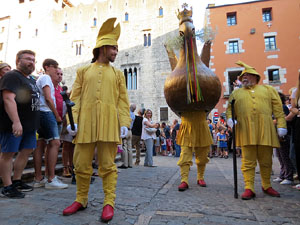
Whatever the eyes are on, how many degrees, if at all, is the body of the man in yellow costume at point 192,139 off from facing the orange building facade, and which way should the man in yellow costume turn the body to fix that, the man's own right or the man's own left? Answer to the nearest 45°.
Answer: approximately 180°

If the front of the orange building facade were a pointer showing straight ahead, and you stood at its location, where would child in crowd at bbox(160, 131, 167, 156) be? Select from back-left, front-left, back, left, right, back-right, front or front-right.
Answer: front-right

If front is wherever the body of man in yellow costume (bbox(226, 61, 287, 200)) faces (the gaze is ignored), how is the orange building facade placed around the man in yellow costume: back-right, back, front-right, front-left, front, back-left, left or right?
back

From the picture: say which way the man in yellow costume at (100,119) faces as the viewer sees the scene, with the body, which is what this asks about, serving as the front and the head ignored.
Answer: toward the camera

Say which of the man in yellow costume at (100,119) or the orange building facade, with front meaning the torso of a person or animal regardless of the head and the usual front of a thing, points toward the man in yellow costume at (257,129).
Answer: the orange building facade

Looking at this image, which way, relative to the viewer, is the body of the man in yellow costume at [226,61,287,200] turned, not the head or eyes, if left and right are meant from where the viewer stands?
facing the viewer

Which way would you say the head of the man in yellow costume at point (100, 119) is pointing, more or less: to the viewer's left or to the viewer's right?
to the viewer's right

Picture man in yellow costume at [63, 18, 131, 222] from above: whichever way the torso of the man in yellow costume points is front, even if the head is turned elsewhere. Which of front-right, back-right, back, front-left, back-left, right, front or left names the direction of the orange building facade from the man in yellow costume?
back-left

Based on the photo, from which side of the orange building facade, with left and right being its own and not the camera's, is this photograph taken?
front

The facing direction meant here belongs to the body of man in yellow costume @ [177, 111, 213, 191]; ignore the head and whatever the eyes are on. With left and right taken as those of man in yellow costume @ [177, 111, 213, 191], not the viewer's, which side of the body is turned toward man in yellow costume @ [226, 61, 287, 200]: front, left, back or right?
left

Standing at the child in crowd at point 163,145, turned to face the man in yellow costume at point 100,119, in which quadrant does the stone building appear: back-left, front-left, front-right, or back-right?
back-right

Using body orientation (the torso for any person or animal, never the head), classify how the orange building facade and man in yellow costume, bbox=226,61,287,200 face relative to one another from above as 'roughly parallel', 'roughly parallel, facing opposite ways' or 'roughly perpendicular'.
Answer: roughly parallel

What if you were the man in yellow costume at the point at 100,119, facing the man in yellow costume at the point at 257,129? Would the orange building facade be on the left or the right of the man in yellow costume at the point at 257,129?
left

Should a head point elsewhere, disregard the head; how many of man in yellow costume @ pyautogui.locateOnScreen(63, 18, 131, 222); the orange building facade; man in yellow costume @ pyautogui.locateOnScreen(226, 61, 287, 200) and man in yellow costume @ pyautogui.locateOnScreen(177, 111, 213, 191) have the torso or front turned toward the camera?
4

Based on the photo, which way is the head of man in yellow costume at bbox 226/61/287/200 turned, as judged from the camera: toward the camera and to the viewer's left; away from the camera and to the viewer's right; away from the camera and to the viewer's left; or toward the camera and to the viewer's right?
toward the camera and to the viewer's left

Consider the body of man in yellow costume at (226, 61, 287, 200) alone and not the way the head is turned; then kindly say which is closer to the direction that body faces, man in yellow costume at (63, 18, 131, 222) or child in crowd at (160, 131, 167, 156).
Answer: the man in yellow costume

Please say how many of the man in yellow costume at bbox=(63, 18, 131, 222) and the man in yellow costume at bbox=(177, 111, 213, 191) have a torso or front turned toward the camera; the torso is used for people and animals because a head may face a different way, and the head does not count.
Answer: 2
